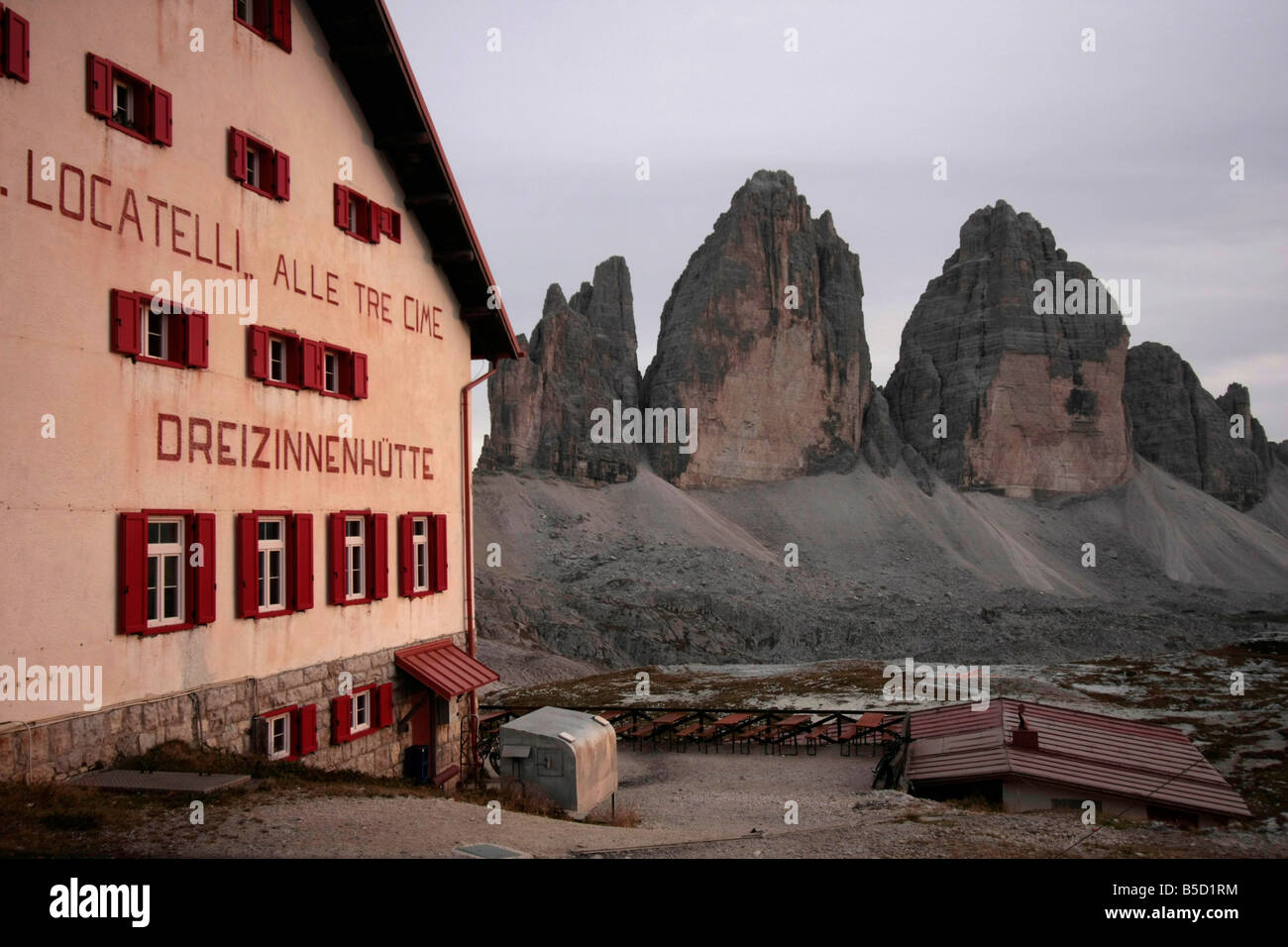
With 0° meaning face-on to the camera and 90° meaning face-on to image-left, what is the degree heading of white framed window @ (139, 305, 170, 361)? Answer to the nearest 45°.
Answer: approximately 315°

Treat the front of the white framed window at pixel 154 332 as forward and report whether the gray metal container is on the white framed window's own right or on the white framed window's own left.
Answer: on the white framed window's own left
